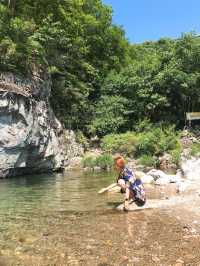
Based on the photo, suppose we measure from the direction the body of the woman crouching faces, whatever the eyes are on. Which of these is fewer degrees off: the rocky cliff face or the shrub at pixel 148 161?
the rocky cliff face

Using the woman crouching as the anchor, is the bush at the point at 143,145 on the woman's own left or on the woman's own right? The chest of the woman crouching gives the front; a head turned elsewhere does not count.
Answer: on the woman's own right

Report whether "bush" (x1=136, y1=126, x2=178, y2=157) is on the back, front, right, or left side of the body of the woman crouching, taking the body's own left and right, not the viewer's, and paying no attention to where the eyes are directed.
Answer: right

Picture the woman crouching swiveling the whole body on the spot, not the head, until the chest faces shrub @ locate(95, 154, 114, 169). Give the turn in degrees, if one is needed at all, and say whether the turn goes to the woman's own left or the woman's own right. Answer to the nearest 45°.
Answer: approximately 90° to the woman's own right

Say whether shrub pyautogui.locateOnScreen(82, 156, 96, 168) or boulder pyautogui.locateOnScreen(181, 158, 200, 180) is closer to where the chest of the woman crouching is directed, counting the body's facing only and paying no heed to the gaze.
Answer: the shrub

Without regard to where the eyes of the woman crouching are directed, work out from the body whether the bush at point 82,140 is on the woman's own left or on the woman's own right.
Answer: on the woman's own right

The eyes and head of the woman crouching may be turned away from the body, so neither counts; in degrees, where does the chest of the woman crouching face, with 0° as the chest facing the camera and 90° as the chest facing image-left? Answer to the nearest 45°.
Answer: approximately 90°
